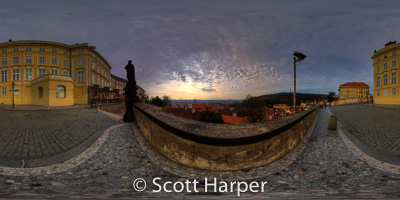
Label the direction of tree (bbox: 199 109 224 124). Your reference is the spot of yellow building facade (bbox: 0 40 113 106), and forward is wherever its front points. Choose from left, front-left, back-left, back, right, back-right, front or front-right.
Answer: front-left

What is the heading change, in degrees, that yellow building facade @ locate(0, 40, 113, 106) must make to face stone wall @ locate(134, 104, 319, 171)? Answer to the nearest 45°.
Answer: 0° — it already faces it

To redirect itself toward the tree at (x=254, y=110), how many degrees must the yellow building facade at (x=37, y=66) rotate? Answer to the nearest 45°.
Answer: approximately 45° to its left

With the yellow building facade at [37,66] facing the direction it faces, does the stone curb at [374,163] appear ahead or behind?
ahead

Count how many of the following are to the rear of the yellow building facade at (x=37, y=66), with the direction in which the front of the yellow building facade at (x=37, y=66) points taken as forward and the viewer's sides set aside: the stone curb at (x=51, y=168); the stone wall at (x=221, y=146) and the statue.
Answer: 0

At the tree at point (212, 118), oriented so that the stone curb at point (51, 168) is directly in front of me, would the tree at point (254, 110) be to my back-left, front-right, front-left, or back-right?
back-left

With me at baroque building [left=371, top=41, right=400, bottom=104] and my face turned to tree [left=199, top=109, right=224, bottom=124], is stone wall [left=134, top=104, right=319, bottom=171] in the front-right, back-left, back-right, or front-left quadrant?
front-left

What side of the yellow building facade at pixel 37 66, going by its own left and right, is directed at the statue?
front

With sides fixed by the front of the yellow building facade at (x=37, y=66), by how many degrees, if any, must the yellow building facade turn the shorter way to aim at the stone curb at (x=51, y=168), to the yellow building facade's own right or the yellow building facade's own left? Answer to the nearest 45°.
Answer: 0° — it already faces it

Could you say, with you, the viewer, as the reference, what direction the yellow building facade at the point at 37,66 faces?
facing the viewer
